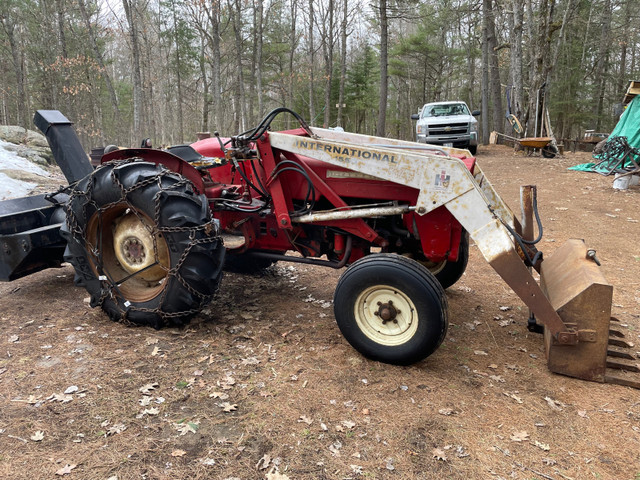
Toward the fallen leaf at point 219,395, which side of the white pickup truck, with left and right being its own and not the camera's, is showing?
front

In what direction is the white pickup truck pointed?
toward the camera

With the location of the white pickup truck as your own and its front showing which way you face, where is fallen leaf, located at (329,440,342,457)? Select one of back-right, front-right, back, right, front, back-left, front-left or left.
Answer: front

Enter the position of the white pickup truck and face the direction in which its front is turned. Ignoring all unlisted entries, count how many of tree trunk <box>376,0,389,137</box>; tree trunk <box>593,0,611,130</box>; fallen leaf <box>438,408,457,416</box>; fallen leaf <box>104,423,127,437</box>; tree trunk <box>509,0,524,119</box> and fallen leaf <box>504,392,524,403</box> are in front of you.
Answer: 3

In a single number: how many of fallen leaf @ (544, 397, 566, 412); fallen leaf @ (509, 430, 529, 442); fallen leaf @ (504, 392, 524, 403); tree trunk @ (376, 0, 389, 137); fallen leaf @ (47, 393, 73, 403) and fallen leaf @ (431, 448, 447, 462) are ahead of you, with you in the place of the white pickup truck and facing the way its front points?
5

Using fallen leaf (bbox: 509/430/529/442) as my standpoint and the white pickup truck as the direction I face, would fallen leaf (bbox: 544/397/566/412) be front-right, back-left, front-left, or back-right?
front-right

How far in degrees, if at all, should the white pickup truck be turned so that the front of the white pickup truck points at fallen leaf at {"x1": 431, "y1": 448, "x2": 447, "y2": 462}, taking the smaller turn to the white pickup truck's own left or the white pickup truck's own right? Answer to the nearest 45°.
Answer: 0° — it already faces it

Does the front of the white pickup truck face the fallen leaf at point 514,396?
yes

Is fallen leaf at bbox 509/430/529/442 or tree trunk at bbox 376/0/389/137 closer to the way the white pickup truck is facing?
the fallen leaf

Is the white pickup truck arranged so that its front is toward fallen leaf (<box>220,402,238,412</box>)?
yes

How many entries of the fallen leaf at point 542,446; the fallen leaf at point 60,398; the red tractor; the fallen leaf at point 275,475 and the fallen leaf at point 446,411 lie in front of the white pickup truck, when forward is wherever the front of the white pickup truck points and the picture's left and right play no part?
5

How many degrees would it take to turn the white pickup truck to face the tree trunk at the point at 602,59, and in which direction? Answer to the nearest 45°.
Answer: approximately 135° to its left

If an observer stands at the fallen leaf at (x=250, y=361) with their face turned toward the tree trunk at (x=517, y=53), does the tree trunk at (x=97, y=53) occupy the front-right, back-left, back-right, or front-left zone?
front-left

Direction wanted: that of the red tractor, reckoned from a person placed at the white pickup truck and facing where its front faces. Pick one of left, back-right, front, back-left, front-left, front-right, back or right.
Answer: front

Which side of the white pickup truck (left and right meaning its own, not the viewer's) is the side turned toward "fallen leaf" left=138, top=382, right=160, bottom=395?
front

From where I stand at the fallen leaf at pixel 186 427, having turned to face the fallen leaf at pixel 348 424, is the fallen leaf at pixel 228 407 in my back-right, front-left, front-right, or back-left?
front-left

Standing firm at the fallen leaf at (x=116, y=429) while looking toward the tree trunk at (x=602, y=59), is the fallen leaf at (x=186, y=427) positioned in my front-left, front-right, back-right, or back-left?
front-right

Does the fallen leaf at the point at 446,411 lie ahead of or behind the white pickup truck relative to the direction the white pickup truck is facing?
ahead
